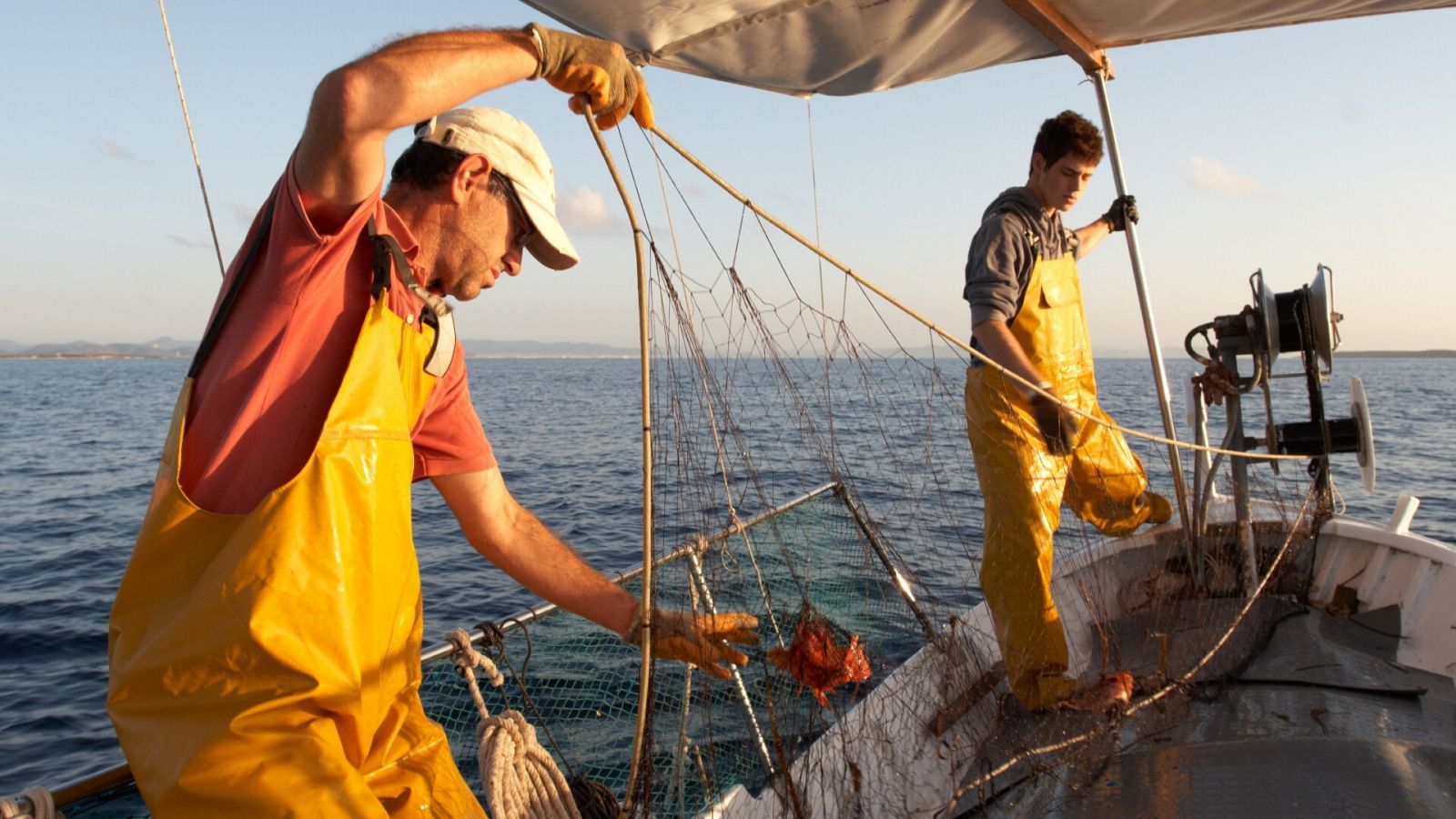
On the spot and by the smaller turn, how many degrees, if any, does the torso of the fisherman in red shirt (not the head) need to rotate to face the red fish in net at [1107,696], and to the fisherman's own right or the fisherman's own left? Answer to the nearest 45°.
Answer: approximately 45° to the fisherman's own left

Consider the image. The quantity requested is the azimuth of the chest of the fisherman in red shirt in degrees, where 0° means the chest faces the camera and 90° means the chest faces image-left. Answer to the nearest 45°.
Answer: approximately 270°

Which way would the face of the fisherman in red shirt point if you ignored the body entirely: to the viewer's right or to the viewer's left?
to the viewer's right
